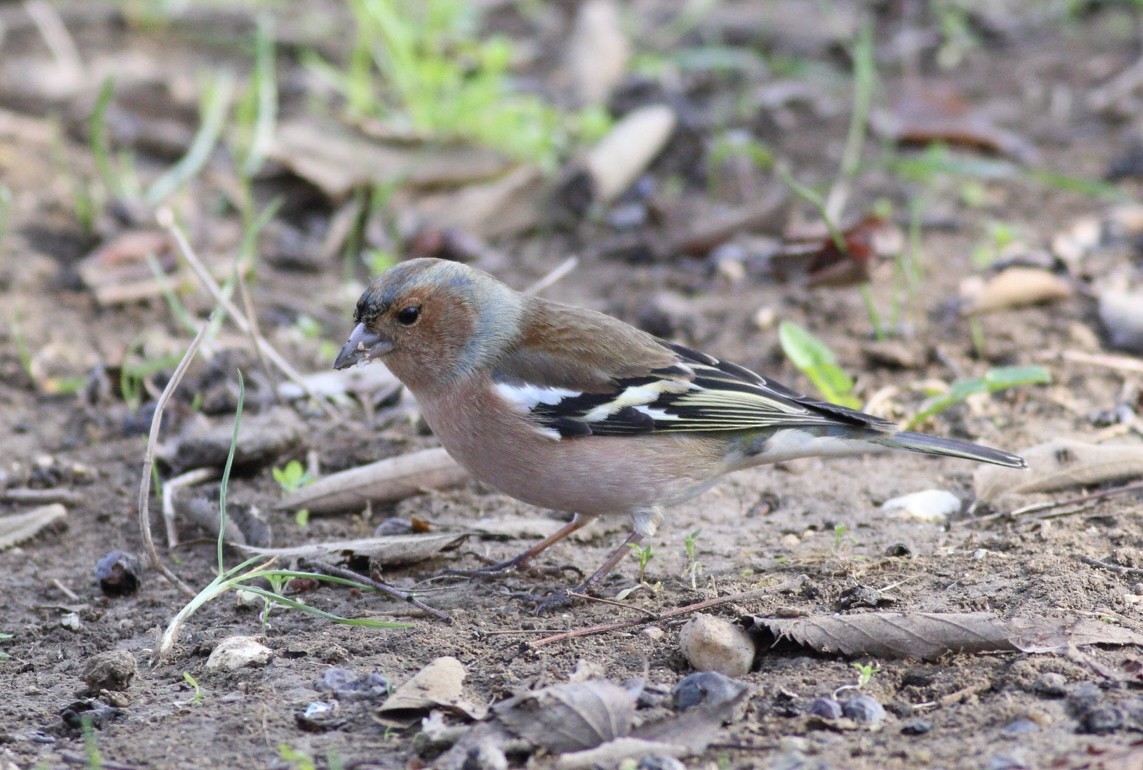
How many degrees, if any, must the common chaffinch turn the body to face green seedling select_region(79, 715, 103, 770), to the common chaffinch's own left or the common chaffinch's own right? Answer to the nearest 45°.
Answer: approximately 45° to the common chaffinch's own left

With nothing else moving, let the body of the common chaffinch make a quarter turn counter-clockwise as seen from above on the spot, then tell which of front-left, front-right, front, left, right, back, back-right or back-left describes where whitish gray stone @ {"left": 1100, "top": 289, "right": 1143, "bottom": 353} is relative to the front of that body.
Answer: back-left

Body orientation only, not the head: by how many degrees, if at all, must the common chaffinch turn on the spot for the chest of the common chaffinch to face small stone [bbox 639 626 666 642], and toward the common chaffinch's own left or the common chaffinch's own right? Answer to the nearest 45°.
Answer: approximately 90° to the common chaffinch's own left

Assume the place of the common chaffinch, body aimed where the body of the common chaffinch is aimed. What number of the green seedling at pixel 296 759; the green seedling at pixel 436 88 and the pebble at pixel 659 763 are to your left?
2

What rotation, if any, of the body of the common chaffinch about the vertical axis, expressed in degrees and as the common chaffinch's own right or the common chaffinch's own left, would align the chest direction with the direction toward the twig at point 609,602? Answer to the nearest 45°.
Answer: approximately 90° to the common chaffinch's own left

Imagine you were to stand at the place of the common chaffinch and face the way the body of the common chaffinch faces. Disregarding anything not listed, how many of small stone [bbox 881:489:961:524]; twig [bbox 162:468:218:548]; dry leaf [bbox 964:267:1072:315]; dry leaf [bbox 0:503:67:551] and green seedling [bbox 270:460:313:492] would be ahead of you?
3

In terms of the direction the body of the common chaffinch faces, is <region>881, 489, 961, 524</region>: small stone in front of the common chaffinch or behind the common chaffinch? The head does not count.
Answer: behind

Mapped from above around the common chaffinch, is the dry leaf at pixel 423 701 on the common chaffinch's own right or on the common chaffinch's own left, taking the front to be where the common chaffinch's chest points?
on the common chaffinch's own left

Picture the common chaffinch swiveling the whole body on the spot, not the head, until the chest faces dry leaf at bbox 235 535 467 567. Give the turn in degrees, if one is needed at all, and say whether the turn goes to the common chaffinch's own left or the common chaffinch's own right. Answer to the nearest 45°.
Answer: approximately 45° to the common chaffinch's own left

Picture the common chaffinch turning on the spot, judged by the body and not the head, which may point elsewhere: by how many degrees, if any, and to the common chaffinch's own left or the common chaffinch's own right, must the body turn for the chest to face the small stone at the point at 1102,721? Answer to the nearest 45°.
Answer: approximately 135° to the common chaffinch's own left

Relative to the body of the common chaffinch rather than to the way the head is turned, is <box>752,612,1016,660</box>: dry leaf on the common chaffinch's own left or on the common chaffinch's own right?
on the common chaffinch's own left

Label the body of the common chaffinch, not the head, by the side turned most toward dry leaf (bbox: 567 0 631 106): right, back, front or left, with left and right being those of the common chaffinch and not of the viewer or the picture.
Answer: right

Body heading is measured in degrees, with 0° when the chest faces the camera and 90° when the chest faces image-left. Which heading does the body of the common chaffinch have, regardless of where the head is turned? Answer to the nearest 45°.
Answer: approximately 90°

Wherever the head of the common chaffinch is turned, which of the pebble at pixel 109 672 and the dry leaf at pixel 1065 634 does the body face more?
the pebble
